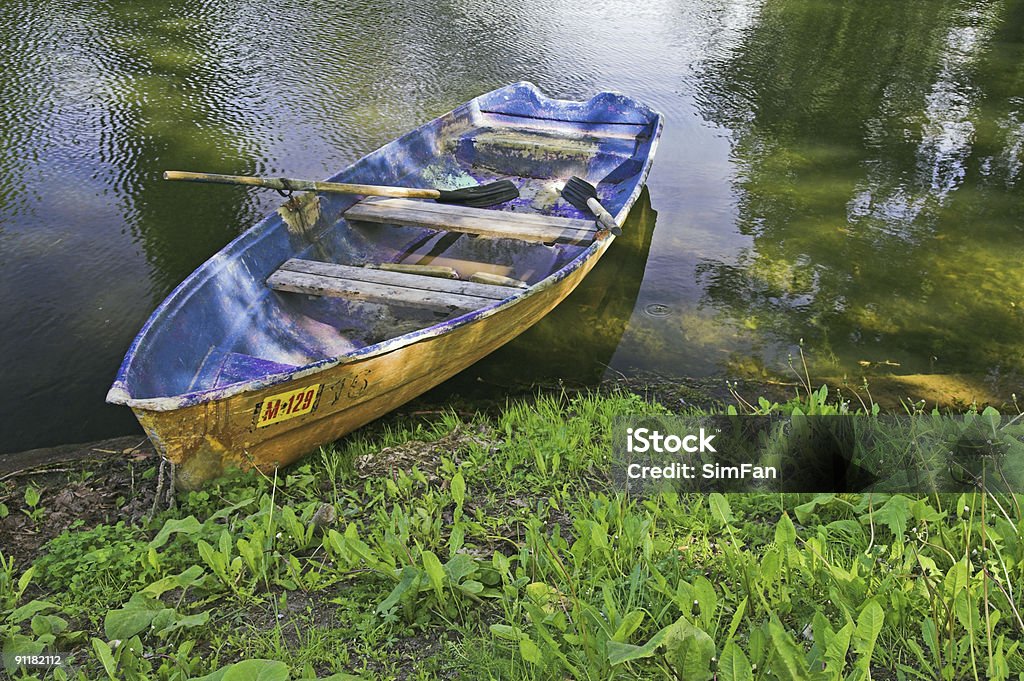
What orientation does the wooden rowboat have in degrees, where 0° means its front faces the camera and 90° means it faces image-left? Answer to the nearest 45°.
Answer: approximately 45°
